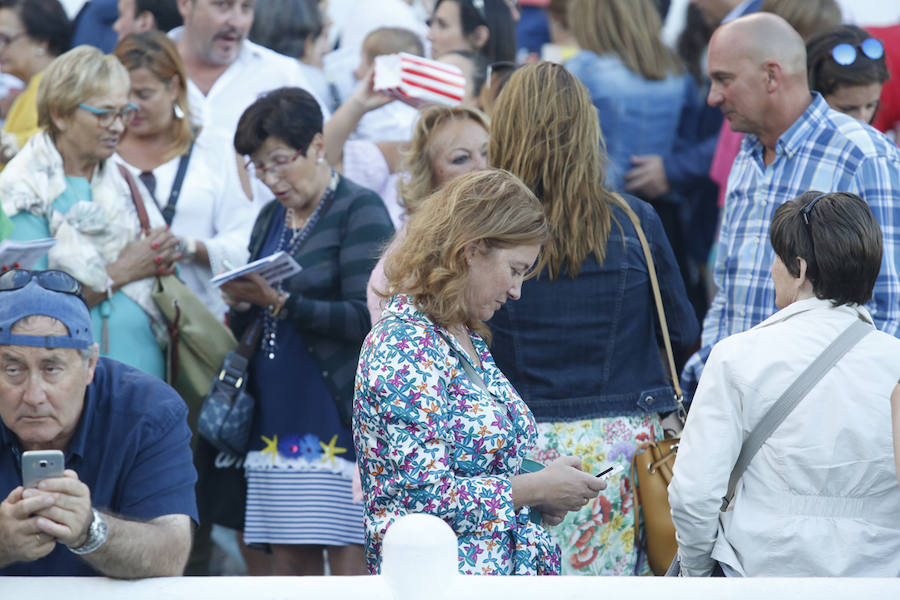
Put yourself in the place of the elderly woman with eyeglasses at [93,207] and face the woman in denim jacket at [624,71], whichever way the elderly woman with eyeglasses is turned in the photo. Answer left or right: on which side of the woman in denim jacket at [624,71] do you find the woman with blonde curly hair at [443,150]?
right

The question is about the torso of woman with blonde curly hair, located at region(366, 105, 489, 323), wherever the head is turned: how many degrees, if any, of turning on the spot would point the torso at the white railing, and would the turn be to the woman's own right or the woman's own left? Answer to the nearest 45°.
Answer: approximately 45° to the woman's own right

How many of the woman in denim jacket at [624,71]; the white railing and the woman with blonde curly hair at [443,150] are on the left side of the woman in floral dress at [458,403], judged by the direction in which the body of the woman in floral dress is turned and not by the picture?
2

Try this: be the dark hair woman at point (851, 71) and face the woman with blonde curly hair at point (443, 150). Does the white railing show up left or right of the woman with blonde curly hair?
left

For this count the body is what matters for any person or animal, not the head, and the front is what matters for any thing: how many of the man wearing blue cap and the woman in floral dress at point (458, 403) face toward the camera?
1

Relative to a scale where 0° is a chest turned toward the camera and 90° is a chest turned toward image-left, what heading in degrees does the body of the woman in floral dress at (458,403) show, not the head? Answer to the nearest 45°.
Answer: approximately 270°

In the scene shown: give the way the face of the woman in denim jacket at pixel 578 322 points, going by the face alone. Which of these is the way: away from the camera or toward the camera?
away from the camera

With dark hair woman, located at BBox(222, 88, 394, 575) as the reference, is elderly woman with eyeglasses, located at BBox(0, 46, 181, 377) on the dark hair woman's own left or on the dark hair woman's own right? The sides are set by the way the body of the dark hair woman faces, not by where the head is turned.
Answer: on the dark hair woman's own right

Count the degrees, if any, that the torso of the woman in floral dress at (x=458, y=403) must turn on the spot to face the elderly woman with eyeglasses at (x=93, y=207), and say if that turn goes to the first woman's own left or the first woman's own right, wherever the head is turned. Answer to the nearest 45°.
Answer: approximately 135° to the first woman's own left

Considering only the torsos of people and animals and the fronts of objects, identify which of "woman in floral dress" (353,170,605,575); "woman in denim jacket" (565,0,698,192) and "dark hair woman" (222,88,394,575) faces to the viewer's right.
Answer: the woman in floral dress

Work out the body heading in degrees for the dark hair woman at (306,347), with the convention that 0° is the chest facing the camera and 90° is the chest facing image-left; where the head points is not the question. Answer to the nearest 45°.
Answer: approximately 45°
